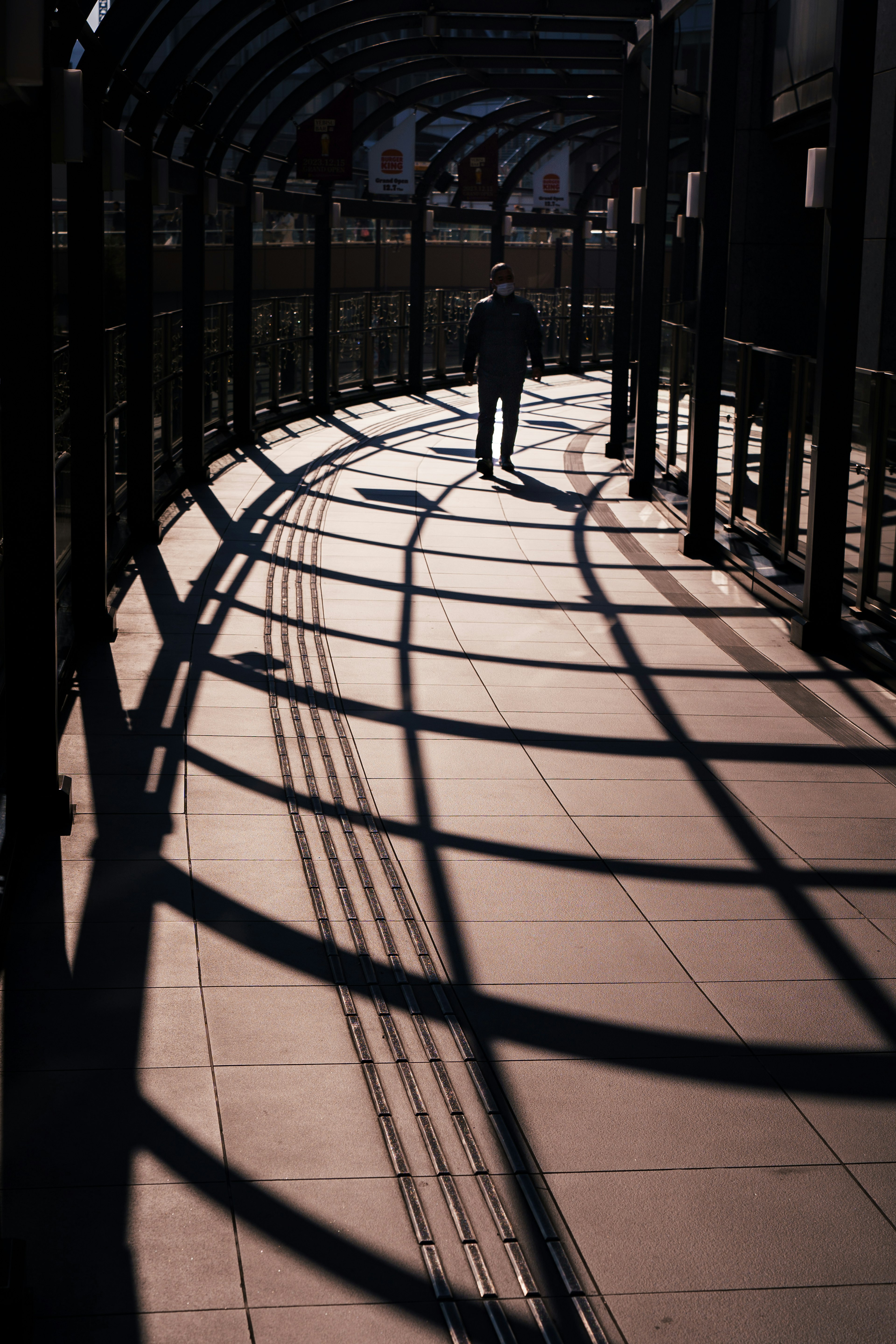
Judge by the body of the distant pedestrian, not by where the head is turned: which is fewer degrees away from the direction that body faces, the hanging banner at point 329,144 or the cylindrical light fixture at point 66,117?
the cylindrical light fixture

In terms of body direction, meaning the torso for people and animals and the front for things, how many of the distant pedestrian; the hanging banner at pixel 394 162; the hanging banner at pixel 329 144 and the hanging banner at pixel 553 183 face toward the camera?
4

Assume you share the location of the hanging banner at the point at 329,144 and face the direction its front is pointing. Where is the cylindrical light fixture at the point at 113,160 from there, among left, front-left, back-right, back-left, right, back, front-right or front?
front

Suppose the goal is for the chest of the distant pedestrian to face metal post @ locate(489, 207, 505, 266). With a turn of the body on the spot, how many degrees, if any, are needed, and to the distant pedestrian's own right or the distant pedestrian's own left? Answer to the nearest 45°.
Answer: approximately 180°

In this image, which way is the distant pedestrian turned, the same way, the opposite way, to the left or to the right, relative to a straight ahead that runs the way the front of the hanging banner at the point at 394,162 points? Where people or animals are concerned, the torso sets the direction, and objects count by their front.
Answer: the same way

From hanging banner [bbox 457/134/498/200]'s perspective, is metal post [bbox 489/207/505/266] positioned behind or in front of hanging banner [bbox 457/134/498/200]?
behind

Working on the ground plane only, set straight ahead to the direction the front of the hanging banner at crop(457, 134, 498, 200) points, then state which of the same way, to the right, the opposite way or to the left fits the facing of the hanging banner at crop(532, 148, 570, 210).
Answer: the same way

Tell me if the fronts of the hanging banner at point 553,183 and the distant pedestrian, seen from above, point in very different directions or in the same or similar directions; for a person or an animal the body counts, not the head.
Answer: same or similar directions

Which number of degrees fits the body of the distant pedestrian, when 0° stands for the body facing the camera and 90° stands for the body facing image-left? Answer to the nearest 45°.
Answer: approximately 0°

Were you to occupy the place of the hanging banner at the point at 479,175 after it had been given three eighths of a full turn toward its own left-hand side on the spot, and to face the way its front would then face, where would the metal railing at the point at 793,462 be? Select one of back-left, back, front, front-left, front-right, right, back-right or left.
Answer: back-right

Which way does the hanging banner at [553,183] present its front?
toward the camera

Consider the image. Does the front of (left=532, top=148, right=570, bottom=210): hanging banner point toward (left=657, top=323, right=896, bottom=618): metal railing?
yes

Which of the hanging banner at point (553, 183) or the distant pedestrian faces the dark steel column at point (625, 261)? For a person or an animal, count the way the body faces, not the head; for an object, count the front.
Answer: the hanging banner

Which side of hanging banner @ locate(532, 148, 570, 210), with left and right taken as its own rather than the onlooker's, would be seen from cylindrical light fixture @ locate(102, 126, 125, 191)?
front

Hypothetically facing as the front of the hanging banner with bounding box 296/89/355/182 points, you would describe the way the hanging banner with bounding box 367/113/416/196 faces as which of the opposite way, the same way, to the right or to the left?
the same way

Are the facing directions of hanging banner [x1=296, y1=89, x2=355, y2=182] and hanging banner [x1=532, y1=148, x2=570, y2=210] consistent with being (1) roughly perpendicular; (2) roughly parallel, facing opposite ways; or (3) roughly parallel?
roughly parallel

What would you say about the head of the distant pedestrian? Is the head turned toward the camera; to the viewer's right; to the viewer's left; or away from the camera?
toward the camera

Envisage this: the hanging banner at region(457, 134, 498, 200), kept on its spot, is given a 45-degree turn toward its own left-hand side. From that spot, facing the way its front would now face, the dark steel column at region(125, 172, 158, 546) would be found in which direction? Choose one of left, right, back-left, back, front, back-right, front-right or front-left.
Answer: front-right
